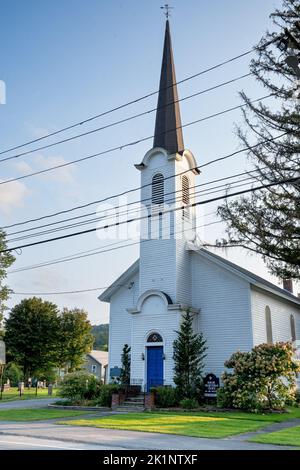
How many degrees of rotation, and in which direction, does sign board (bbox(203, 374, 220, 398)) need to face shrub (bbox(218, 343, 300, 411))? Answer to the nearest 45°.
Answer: approximately 45° to its left

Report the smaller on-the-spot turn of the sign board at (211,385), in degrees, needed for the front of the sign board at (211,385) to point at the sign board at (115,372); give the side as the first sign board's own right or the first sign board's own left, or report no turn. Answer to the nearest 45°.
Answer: approximately 135° to the first sign board's own right

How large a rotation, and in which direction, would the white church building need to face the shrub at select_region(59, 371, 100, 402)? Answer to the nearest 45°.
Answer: approximately 45° to its right

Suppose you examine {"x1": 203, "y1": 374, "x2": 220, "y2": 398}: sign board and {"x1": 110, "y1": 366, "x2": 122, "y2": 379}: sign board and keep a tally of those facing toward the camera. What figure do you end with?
2

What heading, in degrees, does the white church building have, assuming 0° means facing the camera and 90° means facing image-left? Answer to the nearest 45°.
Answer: approximately 45°

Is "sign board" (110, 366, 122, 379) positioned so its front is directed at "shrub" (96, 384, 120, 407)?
yes

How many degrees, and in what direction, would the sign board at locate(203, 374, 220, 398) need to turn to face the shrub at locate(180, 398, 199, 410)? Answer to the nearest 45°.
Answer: approximately 45° to its right

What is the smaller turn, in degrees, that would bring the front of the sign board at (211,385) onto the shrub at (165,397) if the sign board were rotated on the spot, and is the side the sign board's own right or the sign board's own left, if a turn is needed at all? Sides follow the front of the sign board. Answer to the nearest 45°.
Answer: approximately 45° to the sign board's own right
